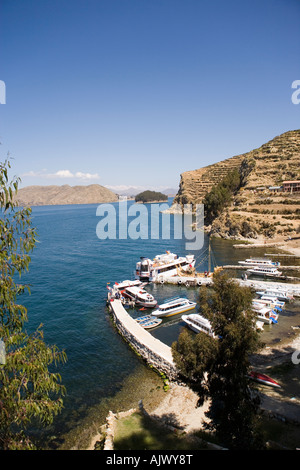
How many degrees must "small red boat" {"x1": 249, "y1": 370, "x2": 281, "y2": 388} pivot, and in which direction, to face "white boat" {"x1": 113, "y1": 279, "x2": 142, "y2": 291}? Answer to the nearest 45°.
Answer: approximately 180°

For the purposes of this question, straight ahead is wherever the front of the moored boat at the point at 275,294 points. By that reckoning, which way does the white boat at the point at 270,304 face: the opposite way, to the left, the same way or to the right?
the same way

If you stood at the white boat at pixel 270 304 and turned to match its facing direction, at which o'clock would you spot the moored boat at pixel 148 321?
The moored boat is roughly at 11 o'clock from the white boat.

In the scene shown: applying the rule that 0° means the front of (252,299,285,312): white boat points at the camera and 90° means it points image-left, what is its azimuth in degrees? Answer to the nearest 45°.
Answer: approximately 90°

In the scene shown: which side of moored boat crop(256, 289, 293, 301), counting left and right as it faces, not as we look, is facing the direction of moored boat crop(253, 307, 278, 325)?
left

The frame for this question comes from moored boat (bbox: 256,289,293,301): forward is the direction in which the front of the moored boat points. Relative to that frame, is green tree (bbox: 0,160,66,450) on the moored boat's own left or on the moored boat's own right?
on the moored boat's own left

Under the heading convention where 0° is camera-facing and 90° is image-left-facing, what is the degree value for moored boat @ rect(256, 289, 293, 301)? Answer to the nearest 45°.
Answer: approximately 90°

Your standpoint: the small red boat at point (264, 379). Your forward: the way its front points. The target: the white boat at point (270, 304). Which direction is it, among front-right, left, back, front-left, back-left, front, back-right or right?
back-left

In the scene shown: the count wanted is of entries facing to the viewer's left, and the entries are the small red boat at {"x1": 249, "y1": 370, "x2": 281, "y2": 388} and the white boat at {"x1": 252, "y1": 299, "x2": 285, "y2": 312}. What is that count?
1

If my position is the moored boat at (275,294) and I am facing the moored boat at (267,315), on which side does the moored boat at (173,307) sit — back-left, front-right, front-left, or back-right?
front-right

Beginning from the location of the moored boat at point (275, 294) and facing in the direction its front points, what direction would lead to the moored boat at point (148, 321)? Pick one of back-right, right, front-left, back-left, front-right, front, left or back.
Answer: front-left

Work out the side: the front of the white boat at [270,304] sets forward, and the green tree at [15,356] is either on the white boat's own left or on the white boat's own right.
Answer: on the white boat's own left

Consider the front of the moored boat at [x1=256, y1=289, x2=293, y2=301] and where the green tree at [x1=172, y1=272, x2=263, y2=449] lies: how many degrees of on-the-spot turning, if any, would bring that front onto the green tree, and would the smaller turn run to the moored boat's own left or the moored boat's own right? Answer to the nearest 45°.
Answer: approximately 90° to the moored boat's own left

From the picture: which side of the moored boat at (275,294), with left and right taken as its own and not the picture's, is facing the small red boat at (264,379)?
left

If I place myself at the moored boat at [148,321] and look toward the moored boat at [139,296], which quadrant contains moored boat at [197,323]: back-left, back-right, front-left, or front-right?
back-right
